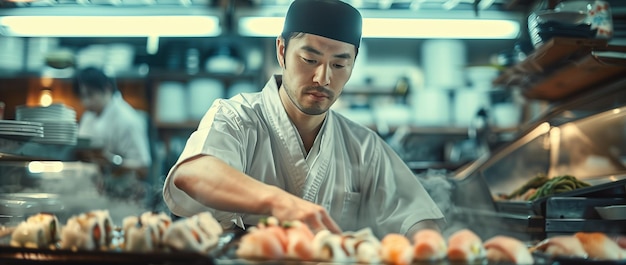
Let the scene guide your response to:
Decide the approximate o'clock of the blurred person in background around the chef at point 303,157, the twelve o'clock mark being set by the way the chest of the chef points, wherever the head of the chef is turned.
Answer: The blurred person in background is roughly at 5 o'clock from the chef.

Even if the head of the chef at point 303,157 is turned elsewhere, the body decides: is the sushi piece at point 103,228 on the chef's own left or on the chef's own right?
on the chef's own right

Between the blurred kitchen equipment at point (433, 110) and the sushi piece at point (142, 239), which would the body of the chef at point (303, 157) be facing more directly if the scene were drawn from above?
the sushi piece

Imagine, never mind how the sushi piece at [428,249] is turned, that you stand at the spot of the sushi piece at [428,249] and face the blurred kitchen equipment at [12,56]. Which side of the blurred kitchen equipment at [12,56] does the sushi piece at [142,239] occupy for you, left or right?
left

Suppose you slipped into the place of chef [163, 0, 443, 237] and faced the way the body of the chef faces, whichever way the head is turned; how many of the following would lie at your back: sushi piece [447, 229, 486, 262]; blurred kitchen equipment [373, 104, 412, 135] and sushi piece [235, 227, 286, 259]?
1

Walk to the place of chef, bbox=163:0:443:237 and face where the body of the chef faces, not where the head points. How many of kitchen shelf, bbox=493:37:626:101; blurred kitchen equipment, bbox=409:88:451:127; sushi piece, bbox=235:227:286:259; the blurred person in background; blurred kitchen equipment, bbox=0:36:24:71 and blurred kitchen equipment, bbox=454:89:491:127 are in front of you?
1

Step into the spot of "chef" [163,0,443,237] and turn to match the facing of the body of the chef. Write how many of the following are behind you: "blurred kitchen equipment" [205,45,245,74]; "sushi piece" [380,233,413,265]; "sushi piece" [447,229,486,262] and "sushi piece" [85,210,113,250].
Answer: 1

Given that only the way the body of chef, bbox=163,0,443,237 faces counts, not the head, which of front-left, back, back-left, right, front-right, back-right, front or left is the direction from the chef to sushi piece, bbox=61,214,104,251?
front-right

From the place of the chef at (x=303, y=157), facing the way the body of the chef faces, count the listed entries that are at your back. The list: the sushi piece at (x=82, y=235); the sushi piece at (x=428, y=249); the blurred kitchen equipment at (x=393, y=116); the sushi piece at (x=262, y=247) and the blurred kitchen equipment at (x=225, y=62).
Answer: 2

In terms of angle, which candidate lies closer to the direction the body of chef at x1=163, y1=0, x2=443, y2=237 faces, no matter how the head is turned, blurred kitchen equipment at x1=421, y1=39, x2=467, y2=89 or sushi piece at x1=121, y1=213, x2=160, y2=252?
the sushi piece

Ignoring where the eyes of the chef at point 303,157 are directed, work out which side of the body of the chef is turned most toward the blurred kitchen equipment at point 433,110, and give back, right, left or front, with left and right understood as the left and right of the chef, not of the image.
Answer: back

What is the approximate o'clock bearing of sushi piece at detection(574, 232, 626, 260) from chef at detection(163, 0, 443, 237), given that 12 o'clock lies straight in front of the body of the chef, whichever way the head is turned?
The sushi piece is roughly at 10 o'clock from the chef.

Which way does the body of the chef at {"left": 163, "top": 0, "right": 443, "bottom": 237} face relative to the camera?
toward the camera

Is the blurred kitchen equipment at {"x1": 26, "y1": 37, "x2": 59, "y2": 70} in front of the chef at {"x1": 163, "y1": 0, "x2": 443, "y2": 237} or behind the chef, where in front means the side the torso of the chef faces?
behind

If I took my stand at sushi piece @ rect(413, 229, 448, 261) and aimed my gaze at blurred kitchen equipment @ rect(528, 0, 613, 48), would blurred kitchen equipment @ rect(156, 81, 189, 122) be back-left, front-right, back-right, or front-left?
front-left

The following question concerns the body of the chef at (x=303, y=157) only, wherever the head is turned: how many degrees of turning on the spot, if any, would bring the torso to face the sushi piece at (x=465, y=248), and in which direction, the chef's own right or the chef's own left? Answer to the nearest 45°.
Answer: approximately 45° to the chef's own left
